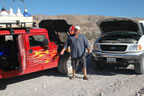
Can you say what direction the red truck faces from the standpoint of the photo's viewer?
facing away from the viewer and to the right of the viewer

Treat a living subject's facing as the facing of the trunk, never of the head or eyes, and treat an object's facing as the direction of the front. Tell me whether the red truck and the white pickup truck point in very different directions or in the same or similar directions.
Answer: very different directions

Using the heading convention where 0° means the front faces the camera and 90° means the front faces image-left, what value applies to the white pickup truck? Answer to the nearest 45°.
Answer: approximately 45°
